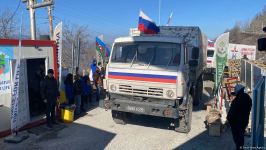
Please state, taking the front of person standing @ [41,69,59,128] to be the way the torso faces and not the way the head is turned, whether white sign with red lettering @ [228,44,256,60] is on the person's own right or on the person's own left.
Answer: on the person's own left

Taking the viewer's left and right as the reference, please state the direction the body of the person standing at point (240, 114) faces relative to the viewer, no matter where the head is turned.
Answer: facing to the left of the viewer

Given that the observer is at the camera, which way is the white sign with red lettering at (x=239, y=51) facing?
facing the viewer

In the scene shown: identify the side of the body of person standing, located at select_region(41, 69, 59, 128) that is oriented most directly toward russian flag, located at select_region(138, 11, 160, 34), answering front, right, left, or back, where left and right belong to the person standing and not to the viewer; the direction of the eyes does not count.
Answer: left

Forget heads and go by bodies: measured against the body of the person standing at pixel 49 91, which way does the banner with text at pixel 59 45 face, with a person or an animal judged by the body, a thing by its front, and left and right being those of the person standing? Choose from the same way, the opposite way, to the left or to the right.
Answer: the same way

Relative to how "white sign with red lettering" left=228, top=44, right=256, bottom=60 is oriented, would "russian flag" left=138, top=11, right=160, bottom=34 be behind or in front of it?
in front

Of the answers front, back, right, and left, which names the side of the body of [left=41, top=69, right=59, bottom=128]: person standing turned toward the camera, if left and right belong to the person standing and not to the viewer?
front

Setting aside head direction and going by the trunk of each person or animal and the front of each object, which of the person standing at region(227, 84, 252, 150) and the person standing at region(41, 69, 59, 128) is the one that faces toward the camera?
the person standing at region(41, 69, 59, 128)

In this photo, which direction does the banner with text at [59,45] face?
toward the camera

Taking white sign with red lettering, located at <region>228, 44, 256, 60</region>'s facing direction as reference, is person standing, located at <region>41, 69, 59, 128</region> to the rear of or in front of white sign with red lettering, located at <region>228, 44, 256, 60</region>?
in front
